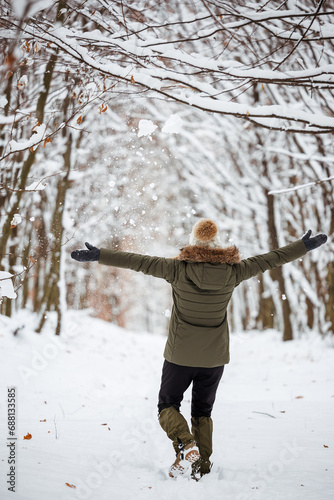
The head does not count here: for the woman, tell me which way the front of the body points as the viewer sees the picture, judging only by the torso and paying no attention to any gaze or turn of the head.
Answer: away from the camera

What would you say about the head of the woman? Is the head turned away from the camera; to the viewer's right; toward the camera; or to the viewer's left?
away from the camera
